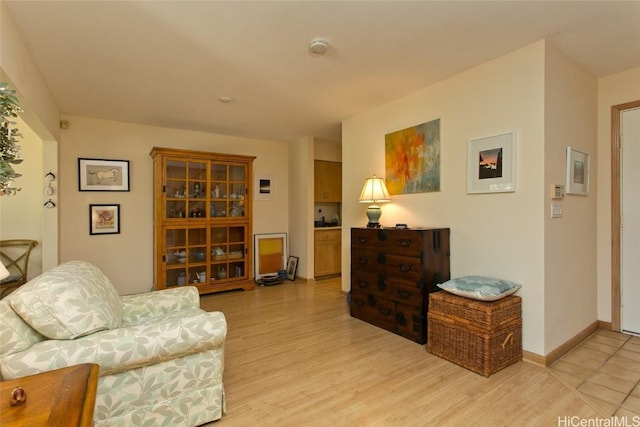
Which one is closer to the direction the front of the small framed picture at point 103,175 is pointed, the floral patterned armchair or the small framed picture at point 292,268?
the floral patterned armchair

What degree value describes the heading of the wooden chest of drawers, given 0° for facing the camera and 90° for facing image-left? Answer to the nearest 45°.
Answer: approximately 45°

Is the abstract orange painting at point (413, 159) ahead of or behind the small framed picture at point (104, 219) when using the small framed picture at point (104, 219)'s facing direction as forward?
ahead

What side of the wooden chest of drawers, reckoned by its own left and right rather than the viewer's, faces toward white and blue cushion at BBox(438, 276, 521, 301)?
left

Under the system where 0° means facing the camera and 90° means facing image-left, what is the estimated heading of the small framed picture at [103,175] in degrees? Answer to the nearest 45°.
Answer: approximately 0°

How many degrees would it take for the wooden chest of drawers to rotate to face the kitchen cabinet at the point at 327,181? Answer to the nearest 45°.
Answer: approximately 90° to its right

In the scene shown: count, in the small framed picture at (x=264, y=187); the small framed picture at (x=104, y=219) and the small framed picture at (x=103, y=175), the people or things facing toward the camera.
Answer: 3

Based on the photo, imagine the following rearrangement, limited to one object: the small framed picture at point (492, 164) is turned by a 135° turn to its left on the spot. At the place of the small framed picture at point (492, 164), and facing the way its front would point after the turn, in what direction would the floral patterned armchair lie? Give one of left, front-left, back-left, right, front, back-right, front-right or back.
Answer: back-right

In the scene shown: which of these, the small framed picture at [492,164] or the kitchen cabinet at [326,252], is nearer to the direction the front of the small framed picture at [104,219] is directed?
the small framed picture
